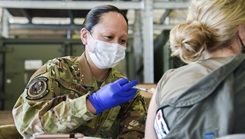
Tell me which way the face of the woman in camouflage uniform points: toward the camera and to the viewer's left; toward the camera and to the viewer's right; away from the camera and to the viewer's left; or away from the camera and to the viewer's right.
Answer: toward the camera and to the viewer's right
